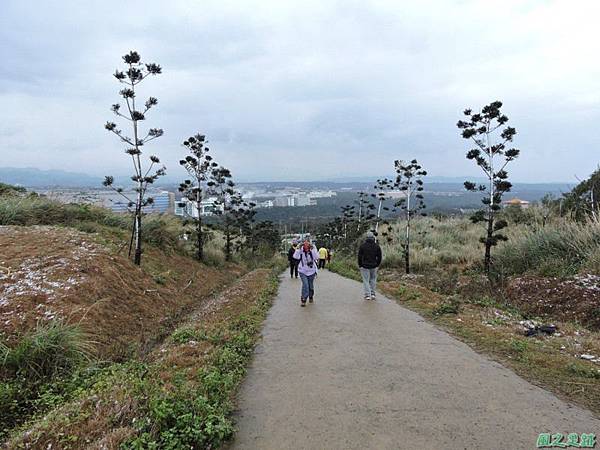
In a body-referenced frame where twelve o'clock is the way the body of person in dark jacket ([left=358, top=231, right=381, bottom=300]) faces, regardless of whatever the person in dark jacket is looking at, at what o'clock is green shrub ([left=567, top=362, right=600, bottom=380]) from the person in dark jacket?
The green shrub is roughly at 5 o'clock from the person in dark jacket.

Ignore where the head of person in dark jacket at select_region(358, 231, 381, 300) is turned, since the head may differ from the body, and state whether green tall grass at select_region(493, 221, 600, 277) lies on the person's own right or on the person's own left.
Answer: on the person's own right

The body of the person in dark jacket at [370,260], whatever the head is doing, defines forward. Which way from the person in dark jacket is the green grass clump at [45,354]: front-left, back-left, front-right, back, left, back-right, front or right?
back-left

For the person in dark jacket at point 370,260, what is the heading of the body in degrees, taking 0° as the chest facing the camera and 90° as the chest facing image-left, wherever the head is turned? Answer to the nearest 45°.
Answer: approximately 180°
